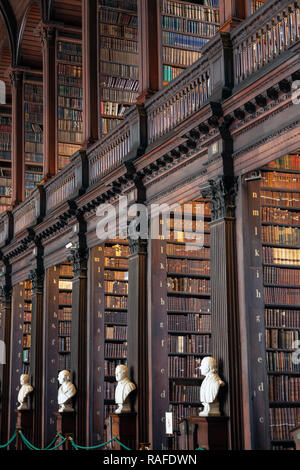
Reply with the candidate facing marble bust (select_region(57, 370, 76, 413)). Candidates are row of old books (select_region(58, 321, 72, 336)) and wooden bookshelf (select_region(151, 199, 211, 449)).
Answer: the row of old books

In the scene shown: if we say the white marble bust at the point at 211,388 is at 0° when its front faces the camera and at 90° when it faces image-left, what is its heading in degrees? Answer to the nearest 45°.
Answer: approximately 90°

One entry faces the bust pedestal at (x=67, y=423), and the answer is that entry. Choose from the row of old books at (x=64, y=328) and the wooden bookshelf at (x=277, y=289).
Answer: the row of old books

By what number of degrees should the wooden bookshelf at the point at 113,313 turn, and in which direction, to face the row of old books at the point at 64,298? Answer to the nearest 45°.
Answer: approximately 135° to its right

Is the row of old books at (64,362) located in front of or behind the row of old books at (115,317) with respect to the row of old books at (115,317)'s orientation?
behind

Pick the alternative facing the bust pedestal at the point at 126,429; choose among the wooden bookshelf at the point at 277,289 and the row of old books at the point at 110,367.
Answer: the row of old books
